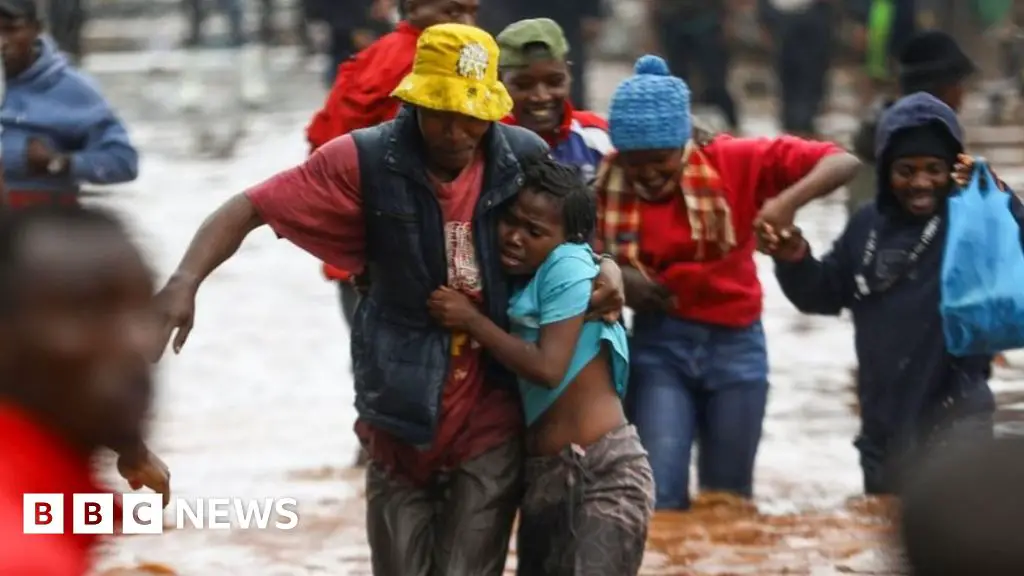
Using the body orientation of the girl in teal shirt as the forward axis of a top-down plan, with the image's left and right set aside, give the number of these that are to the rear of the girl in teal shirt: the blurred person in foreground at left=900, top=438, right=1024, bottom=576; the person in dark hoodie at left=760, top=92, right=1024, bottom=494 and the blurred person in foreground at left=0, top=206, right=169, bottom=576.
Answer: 1

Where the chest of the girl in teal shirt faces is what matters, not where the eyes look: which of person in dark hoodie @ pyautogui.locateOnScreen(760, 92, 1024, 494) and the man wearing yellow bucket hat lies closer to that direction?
the man wearing yellow bucket hat

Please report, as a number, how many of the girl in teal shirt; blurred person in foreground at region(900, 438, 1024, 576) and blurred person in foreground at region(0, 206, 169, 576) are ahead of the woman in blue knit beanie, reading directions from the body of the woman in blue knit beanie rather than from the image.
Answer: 3

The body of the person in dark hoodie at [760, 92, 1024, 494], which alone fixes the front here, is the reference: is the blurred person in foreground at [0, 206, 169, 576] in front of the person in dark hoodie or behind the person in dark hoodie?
in front

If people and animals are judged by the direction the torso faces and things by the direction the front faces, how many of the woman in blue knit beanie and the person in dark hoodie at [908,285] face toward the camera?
2

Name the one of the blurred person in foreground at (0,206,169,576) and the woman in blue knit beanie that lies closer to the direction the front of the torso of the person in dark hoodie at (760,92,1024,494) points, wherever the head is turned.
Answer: the blurred person in foreground

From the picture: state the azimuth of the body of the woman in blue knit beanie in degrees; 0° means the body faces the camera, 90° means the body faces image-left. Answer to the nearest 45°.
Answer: approximately 0°

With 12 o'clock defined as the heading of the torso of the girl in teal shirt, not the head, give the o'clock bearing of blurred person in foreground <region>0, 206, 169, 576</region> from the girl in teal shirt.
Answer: The blurred person in foreground is roughly at 11 o'clock from the girl in teal shirt.

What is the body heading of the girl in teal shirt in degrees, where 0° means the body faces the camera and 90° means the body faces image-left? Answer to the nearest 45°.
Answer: approximately 45°

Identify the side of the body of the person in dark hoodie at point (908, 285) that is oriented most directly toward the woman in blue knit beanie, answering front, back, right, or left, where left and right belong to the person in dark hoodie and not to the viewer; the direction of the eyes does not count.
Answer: right

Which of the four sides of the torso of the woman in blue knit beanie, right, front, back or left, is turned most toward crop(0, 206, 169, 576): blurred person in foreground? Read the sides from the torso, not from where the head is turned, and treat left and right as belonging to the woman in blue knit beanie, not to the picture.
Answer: front

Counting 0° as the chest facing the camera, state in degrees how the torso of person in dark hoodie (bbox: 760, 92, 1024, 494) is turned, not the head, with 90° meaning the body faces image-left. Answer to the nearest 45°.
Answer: approximately 0°
